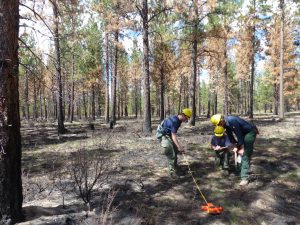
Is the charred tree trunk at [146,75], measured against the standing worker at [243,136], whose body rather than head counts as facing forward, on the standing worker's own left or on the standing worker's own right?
on the standing worker's own right

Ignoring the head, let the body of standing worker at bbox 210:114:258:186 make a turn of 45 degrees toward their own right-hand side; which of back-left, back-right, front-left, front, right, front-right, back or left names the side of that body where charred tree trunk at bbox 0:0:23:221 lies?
left

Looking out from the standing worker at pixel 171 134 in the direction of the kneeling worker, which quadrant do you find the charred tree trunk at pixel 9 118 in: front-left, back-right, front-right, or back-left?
back-right

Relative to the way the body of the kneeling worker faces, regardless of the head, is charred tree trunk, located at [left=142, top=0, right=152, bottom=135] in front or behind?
behind

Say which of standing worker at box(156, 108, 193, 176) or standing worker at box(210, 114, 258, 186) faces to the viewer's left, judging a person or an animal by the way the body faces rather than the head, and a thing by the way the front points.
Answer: standing worker at box(210, 114, 258, 186)

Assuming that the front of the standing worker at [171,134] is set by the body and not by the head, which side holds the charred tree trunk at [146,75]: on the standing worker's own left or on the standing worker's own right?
on the standing worker's own left

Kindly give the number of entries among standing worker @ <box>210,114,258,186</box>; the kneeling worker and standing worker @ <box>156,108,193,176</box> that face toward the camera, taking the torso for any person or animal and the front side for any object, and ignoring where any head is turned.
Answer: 1

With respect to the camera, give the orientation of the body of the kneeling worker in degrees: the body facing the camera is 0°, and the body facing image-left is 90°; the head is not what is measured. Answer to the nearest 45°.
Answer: approximately 0°

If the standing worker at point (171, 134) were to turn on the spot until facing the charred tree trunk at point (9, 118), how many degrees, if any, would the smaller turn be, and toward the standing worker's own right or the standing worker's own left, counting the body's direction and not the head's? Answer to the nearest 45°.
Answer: approximately 135° to the standing worker's own right

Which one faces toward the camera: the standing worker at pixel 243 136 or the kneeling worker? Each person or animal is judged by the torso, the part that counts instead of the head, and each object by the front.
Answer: the kneeling worker

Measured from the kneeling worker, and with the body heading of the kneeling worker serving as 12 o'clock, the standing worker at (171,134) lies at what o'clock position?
The standing worker is roughly at 2 o'clock from the kneeling worker.

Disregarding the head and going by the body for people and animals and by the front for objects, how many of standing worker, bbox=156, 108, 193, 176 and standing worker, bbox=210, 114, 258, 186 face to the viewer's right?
1

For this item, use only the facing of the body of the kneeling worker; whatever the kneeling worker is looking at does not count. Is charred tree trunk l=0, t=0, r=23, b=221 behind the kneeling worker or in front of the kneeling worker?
in front

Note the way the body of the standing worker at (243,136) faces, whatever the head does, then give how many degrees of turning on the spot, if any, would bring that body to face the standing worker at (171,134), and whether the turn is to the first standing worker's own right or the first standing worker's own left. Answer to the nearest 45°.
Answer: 0° — they already face them

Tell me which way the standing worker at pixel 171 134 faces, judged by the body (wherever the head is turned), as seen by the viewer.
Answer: to the viewer's right

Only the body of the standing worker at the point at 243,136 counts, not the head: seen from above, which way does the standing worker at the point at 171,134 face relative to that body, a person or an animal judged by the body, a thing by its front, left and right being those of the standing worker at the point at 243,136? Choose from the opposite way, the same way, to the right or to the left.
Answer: the opposite way

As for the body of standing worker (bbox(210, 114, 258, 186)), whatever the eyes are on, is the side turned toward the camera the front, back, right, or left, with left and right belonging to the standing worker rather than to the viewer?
left

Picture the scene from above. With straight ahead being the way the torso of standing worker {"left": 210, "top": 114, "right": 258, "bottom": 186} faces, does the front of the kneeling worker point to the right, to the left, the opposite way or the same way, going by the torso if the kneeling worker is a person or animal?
to the left
